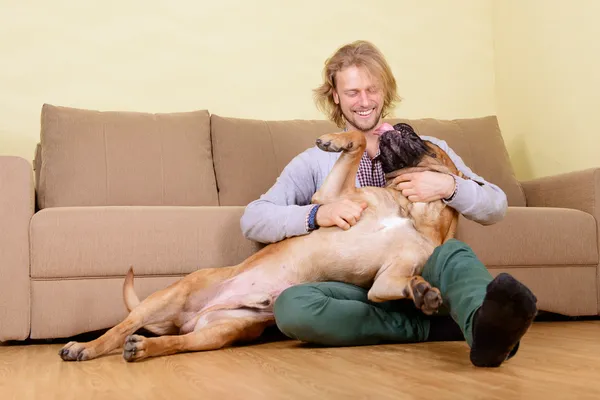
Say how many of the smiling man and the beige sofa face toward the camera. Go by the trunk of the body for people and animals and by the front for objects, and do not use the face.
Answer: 2

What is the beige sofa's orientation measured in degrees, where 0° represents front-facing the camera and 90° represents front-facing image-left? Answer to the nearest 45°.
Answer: approximately 0°

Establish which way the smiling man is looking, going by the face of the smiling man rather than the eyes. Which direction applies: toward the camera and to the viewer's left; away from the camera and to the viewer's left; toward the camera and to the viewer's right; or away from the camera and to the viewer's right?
toward the camera and to the viewer's right
